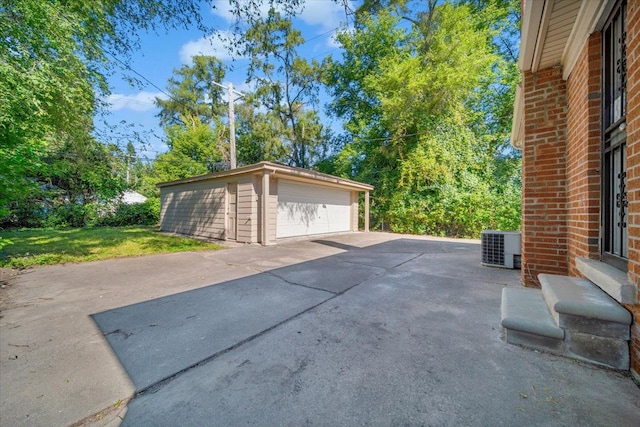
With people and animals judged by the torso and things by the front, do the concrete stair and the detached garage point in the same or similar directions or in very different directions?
very different directions

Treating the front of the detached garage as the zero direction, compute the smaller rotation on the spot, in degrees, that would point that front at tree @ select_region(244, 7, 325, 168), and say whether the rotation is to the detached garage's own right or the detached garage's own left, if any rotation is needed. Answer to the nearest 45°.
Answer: approximately 135° to the detached garage's own left

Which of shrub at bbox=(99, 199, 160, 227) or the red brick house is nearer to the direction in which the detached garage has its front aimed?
the red brick house

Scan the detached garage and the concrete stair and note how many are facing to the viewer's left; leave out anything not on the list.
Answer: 1

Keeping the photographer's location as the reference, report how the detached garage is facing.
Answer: facing the viewer and to the right of the viewer

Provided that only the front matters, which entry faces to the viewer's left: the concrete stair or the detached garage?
the concrete stair

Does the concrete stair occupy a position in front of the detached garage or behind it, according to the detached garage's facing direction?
in front

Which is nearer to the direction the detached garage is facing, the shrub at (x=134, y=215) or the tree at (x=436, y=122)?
the tree

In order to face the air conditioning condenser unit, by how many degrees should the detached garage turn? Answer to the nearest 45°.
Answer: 0° — it already faces it

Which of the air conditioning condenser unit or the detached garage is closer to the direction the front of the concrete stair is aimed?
the detached garage

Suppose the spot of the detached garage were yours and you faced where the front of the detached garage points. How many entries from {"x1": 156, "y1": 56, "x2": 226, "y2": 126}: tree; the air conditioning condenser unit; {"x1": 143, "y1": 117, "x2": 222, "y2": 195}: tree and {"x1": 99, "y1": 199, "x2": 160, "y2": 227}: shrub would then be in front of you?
1

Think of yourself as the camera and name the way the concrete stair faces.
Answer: facing to the left of the viewer

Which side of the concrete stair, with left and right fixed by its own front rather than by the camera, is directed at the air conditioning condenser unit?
right
